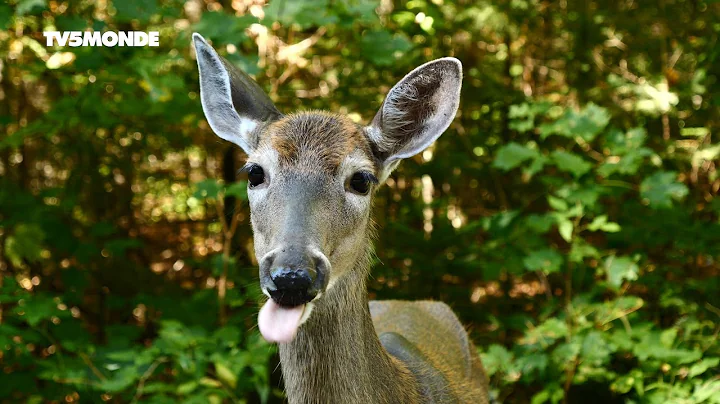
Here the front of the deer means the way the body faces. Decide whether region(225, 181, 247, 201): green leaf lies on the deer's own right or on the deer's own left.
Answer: on the deer's own right

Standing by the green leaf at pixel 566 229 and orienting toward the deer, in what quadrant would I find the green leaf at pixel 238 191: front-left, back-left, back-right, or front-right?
front-right

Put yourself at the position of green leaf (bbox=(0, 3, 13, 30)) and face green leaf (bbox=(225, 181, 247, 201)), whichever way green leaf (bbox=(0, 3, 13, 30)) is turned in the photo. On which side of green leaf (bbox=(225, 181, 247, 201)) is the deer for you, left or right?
right

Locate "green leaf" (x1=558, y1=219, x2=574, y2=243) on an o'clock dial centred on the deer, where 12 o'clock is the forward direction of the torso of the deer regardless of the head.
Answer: The green leaf is roughly at 6 o'clock from the deer.

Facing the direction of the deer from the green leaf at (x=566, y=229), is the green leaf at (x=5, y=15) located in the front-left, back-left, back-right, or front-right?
front-right

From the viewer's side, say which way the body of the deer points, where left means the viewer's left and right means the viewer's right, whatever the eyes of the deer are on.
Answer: facing the viewer and to the left of the viewer

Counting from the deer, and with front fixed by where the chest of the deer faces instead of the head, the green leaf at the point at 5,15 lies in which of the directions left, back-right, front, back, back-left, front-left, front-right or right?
right
